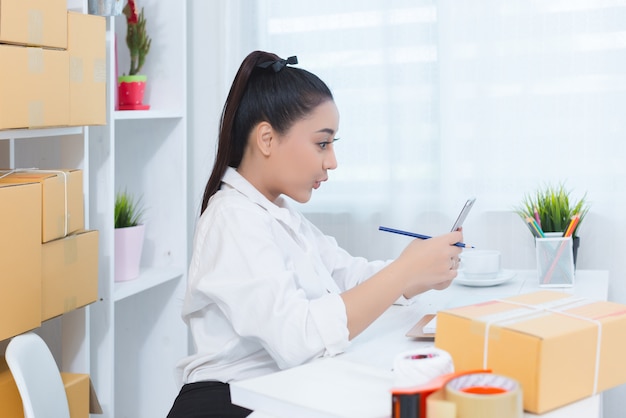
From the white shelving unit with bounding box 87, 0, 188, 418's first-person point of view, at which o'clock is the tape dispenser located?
The tape dispenser is roughly at 1 o'clock from the white shelving unit.

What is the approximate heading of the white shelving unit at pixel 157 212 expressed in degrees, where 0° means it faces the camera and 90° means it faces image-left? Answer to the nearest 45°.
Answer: approximately 315°

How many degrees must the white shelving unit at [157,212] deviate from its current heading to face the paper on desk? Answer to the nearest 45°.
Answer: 0° — it already faces it

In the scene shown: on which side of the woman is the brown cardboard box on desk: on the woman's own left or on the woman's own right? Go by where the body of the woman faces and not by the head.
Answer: on the woman's own right

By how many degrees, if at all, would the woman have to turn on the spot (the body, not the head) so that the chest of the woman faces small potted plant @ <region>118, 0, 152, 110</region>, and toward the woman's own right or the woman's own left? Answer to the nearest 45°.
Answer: approximately 135° to the woman's own left

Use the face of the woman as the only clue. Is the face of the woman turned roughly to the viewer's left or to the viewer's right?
to the viewer's right

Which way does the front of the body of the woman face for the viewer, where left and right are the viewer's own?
facing to the right of the viewer
